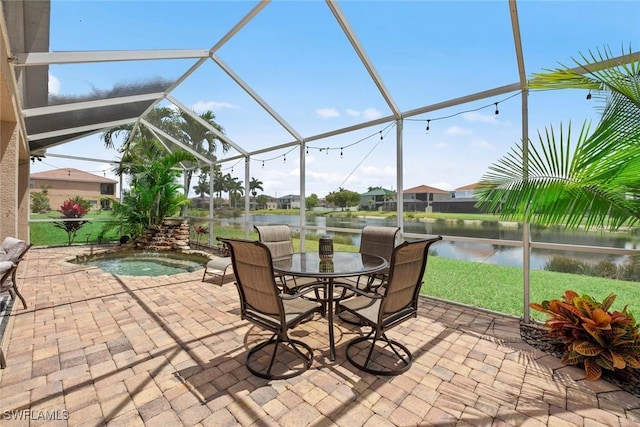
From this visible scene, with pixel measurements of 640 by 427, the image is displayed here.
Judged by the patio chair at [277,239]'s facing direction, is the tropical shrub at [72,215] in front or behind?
behind

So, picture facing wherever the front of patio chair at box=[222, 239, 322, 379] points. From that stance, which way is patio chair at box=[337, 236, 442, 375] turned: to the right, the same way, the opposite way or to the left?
to the left

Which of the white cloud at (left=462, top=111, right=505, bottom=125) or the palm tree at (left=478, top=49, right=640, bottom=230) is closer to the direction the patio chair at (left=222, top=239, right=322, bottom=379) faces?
the white cloud

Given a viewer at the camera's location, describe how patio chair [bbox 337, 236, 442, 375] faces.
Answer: facing away from the viewer and to the left of the viewer

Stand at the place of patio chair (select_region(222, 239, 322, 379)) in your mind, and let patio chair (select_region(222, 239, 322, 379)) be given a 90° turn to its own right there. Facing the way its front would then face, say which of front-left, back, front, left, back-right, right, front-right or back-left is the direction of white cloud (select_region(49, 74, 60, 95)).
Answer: back

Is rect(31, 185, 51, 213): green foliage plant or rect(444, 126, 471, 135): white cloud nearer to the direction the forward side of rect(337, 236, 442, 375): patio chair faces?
the green foliage plant

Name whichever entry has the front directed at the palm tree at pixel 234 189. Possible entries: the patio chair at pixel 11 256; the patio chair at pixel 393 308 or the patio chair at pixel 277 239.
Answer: the patio chair at pixel 393 308

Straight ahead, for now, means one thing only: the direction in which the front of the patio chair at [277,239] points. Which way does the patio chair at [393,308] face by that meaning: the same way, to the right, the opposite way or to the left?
the opposite way

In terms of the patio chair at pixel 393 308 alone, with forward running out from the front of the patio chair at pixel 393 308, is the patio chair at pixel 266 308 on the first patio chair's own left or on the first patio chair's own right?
on the first patio chair's own left

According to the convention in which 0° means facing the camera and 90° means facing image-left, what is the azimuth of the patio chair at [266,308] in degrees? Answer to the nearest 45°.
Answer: approximately 225°

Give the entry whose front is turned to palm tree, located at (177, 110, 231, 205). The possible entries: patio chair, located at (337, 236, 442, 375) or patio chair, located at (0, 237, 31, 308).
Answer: patio chair, located at (337, 236, 442, 375)

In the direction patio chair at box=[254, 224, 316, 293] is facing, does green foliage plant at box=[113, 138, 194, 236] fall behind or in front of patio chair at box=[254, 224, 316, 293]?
behind
